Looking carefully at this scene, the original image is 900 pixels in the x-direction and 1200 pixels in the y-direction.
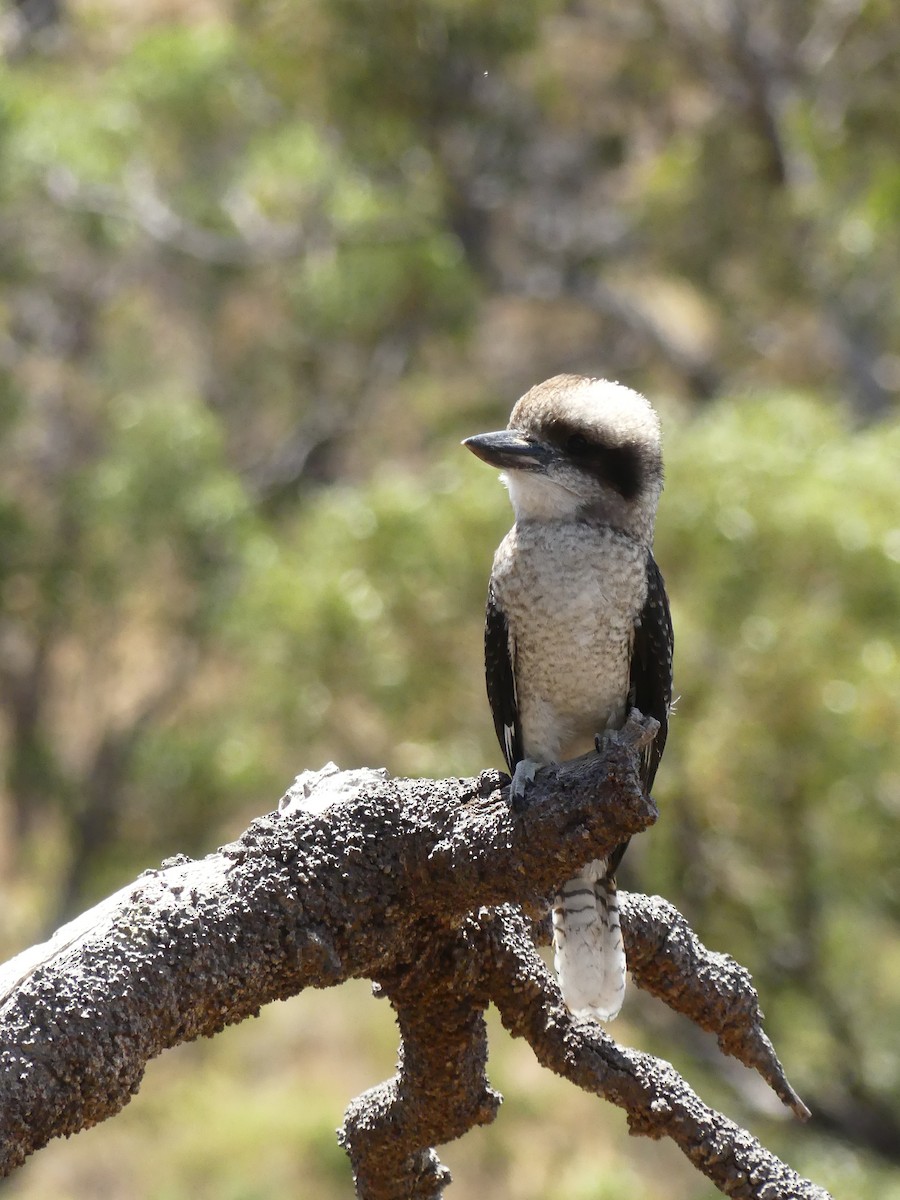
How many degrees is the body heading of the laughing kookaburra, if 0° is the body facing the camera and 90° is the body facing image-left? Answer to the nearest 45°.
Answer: approximately 0°
